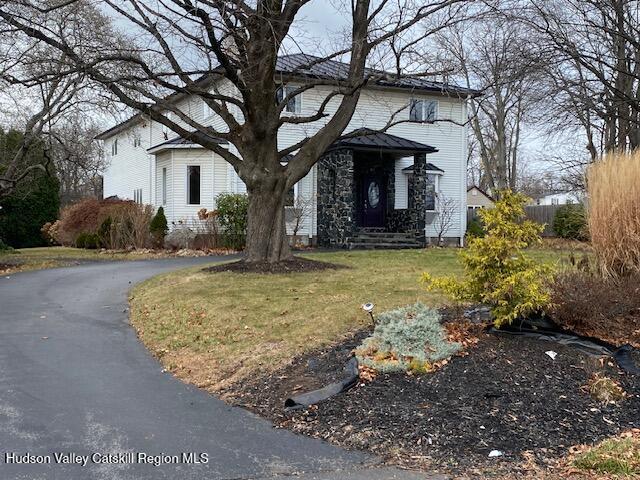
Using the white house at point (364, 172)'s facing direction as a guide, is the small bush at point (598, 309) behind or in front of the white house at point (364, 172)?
in front

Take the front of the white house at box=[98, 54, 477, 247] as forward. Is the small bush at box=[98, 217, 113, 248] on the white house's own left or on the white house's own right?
on the white house's own right

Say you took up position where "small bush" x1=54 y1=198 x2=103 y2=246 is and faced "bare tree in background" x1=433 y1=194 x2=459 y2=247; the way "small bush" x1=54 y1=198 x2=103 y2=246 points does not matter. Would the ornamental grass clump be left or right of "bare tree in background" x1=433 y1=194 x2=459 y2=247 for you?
right

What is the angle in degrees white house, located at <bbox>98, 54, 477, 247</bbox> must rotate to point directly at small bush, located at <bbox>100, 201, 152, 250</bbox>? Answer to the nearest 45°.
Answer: approximately 135° to its right

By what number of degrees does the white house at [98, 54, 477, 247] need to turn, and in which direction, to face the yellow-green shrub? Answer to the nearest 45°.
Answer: approximately 45° to its right

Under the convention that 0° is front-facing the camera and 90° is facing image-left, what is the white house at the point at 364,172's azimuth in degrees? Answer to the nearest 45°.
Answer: approximately 315°
